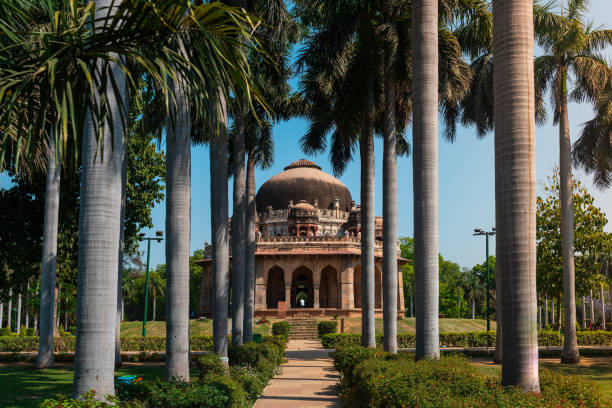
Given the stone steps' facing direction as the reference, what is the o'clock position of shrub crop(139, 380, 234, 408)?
The shrub is roughly at 12 o'clock from the stone steps.

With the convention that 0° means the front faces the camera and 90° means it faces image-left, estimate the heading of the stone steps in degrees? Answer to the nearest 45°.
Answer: approximately 0°

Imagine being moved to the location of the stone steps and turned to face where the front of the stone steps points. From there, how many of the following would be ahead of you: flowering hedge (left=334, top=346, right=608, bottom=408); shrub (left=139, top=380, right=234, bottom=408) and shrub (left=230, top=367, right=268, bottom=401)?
3

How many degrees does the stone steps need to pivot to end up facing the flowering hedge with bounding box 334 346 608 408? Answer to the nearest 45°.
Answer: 0° — it already faces it

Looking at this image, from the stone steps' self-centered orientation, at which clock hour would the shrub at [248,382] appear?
The shrub is roughly at 12 o'clock from the stone steps.

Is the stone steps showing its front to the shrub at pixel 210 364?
yes

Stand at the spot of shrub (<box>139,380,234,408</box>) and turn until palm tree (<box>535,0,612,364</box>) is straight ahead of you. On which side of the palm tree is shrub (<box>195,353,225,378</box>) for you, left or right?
left
